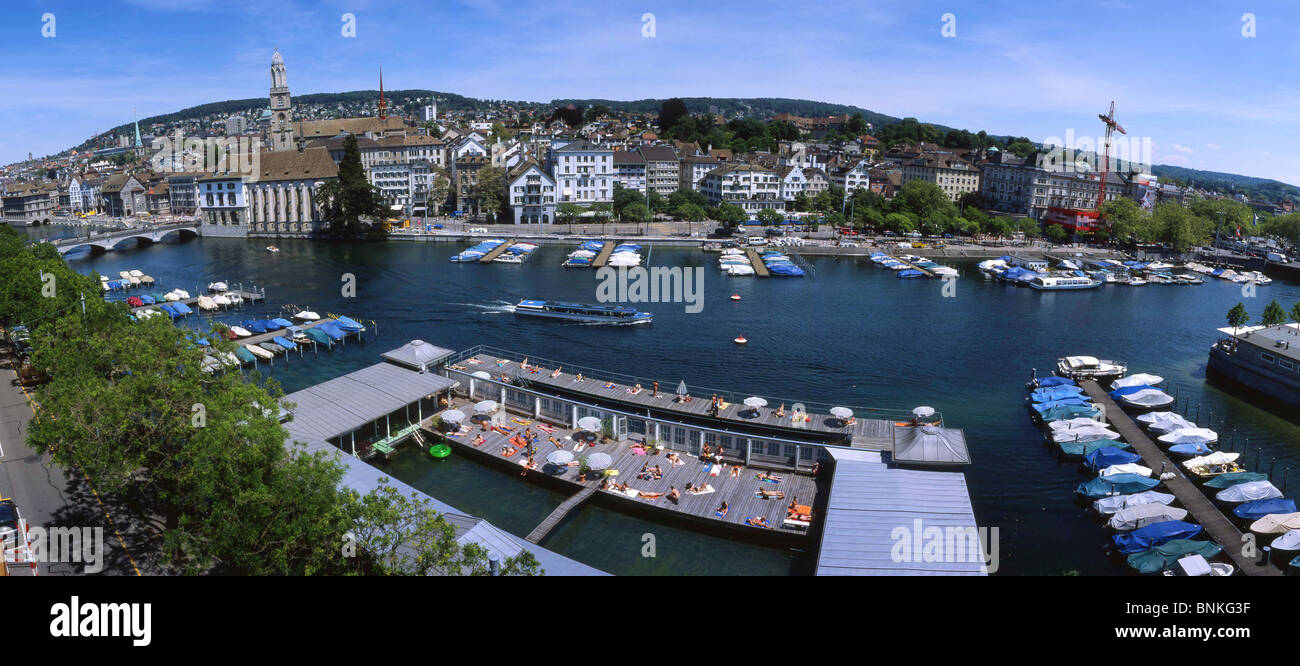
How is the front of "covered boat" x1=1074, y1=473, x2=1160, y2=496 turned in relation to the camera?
facing to the right of the viewer

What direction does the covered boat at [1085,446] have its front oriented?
to the viewer's right

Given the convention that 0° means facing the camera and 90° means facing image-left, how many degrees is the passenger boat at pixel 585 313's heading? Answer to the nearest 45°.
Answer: approximately 270°

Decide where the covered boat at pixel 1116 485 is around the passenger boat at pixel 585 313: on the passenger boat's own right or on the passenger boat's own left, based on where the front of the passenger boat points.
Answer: on the passenger boat's own right

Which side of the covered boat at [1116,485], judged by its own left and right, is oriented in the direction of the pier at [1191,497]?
front
